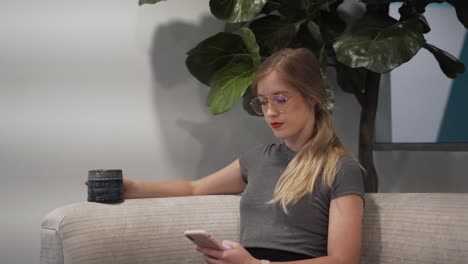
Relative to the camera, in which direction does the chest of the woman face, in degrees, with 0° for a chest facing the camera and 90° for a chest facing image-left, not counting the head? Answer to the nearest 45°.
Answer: approximately 45°

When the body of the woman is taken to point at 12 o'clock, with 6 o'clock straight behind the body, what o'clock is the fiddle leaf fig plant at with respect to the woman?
The fiddle leaf fig plant is roughly at 5 o'clock from the woman.

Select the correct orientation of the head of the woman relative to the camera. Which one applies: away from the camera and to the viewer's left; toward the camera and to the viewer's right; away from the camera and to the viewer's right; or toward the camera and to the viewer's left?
toward the camera and to the viewer's left
